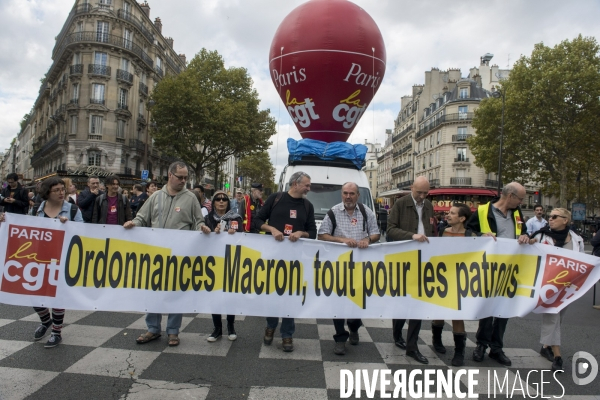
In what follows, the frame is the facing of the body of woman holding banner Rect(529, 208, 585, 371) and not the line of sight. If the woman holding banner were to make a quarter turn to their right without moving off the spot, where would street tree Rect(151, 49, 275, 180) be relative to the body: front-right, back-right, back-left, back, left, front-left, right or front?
front-right

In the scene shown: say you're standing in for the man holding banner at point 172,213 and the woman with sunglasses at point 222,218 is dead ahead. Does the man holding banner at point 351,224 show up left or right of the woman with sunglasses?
right

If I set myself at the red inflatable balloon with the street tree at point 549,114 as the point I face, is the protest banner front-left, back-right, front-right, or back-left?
back-right

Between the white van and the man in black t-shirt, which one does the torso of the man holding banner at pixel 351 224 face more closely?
the man in black t-shirt

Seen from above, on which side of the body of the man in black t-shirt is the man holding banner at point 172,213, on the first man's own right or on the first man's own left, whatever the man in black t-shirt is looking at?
on the first man's own right

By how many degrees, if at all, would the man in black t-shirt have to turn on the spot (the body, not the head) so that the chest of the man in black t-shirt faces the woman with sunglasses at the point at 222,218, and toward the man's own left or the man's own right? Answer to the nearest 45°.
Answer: approximately 135° to the man's own right

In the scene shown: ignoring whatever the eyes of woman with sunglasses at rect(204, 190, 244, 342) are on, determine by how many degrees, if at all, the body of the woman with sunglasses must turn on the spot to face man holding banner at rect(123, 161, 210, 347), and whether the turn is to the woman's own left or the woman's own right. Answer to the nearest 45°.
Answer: approximately 45° to the woman's own right

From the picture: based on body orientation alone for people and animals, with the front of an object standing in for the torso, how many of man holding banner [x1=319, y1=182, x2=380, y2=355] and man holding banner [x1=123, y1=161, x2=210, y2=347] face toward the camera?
2

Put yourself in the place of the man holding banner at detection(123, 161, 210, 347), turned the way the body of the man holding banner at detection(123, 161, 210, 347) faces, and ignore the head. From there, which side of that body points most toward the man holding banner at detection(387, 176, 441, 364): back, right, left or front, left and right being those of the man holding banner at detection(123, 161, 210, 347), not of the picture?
left

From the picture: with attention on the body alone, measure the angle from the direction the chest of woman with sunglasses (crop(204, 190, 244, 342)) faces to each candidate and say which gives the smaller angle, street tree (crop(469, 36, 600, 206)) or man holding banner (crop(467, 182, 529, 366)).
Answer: the man holding banner
